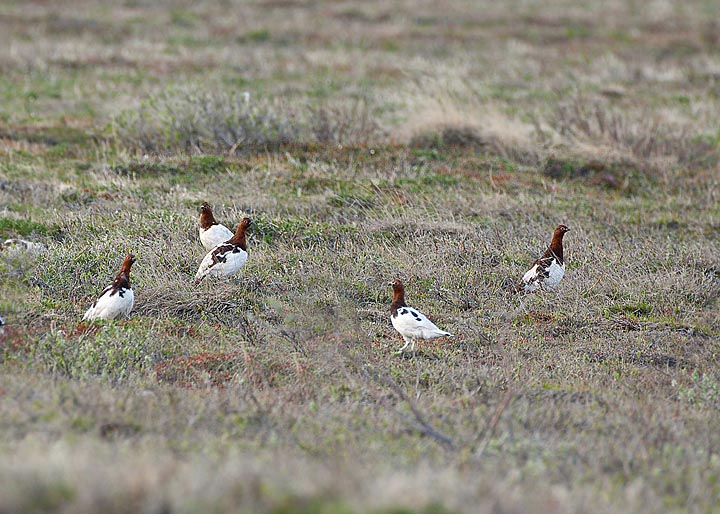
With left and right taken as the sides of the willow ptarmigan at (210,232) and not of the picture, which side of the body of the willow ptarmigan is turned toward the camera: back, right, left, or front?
left

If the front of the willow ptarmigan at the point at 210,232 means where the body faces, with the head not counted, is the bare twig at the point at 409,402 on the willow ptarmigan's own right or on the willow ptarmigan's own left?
on the willow ptarmigan's own left
